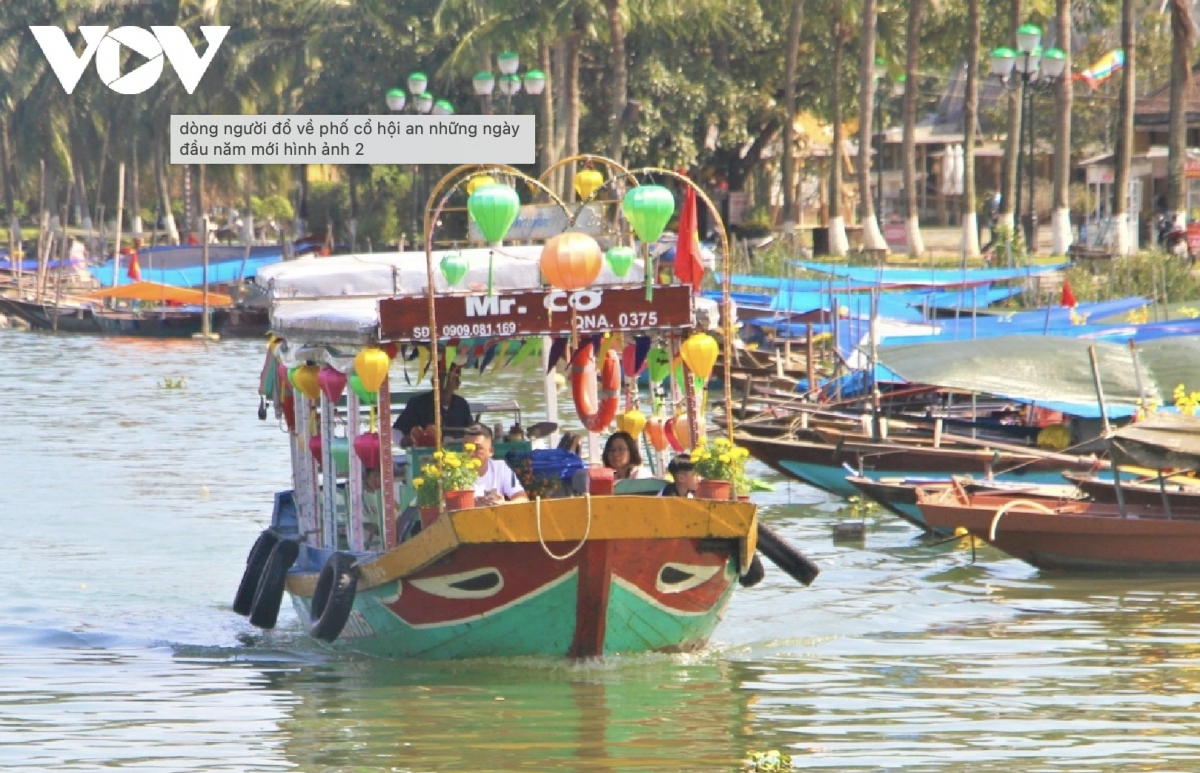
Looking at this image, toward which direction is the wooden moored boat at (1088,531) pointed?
to the viewer's left

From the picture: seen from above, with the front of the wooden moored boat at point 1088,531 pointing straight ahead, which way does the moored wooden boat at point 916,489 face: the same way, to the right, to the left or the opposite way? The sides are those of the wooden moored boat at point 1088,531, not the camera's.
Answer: the same way

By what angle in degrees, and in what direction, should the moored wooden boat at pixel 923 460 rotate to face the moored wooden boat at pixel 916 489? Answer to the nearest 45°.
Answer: approximately 90° to its left

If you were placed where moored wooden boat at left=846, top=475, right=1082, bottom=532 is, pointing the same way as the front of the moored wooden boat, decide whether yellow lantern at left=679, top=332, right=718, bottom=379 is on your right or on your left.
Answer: on your left

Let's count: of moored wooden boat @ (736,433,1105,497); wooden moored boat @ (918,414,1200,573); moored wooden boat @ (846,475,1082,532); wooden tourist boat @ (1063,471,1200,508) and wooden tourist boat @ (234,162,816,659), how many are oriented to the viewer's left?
4

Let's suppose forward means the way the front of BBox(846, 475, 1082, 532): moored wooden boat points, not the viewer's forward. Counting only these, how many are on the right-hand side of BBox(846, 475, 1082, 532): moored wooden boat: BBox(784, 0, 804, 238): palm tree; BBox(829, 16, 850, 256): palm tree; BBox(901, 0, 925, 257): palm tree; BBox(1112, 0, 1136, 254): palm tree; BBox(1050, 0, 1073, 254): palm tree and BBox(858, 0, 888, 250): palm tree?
6

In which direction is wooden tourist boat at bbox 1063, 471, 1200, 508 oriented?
to the viewer's left

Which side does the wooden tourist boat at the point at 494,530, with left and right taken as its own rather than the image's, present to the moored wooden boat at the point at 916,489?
left

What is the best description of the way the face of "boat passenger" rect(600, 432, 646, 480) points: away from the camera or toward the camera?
toward the camera

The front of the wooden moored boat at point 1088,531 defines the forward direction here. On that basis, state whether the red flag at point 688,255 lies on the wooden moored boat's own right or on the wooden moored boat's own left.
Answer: on the wooden moored boat's own left

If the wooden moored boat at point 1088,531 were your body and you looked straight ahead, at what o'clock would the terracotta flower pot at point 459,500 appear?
The terracotta flower pot is roughly at 10 o'clock from the wooden moored boat.

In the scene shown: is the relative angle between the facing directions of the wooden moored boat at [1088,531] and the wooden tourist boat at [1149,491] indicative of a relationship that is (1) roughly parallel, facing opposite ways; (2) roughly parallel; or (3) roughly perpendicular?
roughly parallel

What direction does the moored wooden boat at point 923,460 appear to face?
to the viewer's left

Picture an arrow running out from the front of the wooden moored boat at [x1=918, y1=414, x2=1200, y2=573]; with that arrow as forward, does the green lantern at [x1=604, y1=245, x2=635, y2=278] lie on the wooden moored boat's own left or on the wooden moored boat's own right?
on the wooden moored boat's own left

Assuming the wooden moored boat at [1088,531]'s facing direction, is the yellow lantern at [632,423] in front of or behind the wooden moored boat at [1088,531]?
in front

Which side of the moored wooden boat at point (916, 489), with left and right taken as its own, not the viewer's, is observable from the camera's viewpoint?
left

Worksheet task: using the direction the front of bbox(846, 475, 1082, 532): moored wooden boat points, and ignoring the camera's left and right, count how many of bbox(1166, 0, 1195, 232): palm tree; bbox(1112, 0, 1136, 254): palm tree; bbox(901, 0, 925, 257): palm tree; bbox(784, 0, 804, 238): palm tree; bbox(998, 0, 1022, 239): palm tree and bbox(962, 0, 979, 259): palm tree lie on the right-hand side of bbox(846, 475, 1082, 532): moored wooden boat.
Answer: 6
